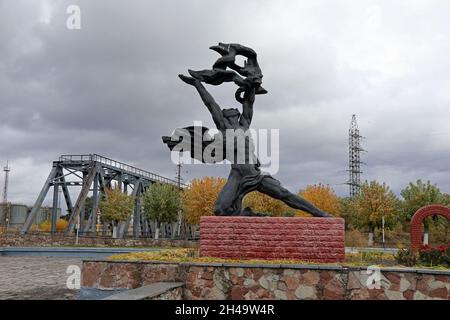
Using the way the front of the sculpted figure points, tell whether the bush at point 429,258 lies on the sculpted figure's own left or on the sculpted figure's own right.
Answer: on the sculpted figure's own left

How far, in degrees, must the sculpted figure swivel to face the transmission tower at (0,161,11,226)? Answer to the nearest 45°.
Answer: approximately 90° to its right

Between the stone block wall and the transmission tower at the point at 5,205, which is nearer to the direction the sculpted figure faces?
the stone block wall

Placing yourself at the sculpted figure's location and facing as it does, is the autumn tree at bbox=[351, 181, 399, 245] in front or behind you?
behind

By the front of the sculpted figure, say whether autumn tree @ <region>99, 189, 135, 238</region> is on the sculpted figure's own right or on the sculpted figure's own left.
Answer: on the sculpted figure's own right

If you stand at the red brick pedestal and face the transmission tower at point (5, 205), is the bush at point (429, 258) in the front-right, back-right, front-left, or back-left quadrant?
back-right

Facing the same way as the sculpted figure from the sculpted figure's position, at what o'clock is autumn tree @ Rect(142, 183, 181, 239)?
The autumn tree is roughly at 4 o'clock from the sculpted figure.

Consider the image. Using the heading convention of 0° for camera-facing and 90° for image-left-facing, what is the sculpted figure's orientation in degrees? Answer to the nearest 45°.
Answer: approximately 45°

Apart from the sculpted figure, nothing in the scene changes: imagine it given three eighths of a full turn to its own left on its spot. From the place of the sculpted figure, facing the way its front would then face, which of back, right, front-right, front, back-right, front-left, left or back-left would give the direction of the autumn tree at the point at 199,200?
left
